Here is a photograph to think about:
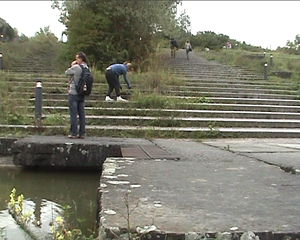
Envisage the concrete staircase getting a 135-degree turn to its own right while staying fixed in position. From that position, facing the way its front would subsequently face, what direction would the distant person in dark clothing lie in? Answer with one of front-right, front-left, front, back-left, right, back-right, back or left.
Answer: front-right

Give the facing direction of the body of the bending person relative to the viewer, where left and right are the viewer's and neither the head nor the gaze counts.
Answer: facing to the right of the viewer

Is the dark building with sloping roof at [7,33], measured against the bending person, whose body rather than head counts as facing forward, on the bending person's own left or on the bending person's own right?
on the bending person's own left

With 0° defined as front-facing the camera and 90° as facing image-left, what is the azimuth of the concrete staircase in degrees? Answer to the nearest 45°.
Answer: approximately 0°

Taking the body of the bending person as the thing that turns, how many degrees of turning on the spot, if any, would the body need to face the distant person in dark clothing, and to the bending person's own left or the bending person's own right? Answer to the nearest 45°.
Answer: approximately 90° to the bending person's own left

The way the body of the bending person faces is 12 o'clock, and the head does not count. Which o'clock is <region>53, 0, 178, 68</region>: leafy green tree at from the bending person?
The leafy green tree is roughly at 9 o'clock from the bending person.
